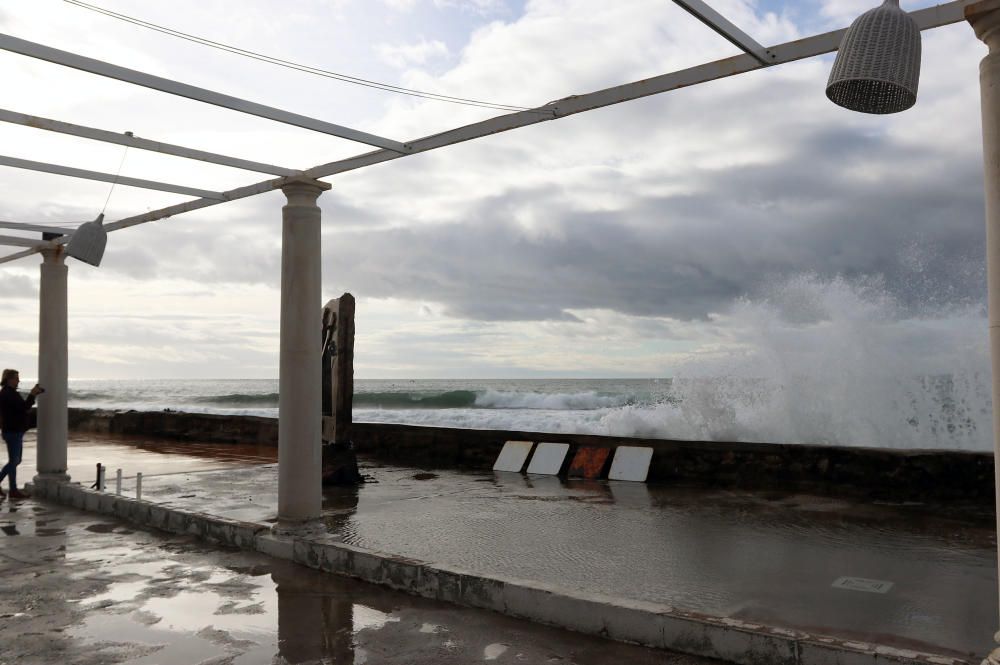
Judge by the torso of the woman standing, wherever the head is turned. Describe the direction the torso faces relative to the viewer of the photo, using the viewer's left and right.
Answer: facing to the right of the viewer

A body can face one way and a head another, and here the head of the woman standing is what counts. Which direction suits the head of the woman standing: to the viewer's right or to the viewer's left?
to the viewer's right

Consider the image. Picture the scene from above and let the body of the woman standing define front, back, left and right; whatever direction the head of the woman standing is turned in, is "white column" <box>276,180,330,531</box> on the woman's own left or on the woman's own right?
on the woman's own right

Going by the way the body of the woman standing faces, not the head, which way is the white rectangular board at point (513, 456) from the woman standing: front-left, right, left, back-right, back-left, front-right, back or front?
front

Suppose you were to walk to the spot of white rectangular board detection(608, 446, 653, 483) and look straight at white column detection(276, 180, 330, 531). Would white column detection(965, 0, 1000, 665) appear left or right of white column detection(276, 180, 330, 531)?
left

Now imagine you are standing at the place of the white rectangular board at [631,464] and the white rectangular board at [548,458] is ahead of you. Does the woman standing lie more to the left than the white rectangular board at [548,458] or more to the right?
left

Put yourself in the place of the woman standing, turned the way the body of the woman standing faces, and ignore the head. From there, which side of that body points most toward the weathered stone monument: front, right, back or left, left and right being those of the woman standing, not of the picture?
front
